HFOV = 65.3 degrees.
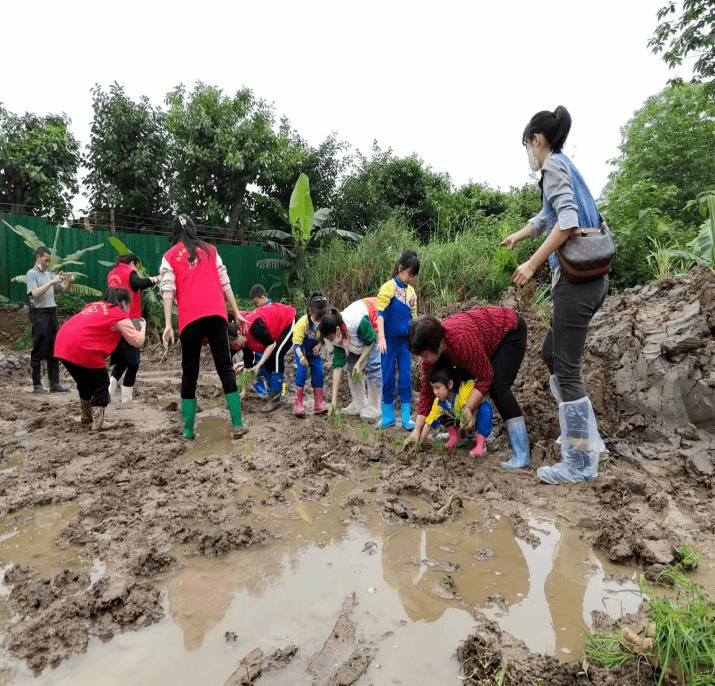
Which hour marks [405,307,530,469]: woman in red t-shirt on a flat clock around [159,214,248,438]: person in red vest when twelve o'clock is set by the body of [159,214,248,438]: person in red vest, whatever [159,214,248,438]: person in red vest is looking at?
[405,307,530,469]: woman in red t-shirt is roughly at 4 o'clock from [159,214,248,438]: person in red vest.

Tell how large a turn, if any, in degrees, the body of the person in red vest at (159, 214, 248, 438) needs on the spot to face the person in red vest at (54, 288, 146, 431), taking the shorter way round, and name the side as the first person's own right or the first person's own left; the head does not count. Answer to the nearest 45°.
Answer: approximately 45° to the first person's own left

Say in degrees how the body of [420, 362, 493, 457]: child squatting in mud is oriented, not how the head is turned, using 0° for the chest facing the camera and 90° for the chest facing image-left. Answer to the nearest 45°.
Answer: approximately 45°

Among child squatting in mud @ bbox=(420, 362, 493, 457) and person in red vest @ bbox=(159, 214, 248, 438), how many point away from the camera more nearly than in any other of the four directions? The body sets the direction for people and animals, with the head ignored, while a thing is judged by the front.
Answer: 1

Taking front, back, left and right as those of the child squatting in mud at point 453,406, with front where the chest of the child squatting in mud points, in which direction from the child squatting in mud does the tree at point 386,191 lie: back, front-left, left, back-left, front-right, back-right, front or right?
back-right

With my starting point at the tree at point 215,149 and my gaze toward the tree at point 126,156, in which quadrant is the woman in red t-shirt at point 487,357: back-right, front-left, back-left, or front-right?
back-left

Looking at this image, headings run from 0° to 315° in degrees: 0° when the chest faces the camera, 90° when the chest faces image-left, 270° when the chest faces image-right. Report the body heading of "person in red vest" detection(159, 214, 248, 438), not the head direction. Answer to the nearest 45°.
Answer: approximately 180°

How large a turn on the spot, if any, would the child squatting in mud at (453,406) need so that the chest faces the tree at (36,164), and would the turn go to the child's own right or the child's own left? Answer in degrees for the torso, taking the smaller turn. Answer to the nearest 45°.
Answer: approximately 90° to the child's own right

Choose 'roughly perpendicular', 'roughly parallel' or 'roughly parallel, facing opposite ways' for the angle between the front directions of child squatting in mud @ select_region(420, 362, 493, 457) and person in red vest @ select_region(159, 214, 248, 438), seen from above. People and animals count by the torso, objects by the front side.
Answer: roughly perpendicular

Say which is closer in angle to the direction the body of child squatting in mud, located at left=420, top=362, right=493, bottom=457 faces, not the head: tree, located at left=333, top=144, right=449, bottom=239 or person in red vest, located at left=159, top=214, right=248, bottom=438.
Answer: the person in red vest

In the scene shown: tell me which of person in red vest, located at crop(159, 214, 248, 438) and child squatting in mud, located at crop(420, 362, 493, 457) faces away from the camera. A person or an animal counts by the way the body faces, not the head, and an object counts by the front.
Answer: the person in red vest

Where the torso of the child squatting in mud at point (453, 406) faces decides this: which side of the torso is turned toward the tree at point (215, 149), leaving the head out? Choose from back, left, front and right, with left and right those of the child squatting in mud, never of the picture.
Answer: right

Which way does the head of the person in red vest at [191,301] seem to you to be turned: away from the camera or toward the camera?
away from the camera
